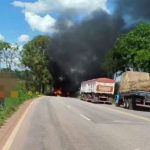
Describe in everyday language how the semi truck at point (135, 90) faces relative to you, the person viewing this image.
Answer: facing away from the viewer and to the left of the viewer

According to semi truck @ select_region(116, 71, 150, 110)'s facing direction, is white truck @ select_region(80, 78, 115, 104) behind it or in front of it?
in front
